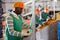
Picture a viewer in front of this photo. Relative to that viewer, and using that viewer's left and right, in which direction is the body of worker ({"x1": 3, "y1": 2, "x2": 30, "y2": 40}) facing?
facing the viewer and to the right of the viewer
